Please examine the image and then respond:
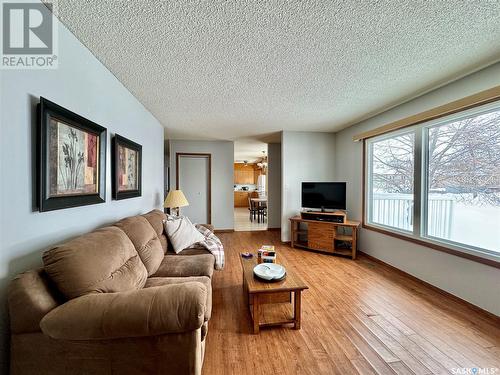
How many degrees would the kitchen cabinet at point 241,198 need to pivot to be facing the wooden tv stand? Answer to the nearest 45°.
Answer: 0° — it already faces it

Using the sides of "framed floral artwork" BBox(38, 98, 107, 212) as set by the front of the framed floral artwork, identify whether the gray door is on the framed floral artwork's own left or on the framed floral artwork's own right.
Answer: on the framed floral artwork's own left

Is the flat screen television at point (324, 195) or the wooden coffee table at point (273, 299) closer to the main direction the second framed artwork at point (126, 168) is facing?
the wooden coffee table

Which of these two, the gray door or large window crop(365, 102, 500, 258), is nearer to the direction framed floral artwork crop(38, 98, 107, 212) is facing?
the large window

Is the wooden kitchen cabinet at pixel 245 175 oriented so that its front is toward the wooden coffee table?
yes

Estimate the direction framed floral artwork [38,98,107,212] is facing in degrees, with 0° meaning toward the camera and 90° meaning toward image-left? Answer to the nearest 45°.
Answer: approximately 315°

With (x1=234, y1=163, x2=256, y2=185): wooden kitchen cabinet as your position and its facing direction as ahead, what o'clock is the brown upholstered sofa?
The brown upholstered sofa is roughly at 12 o'clock from the wooden kitchen cabinet.

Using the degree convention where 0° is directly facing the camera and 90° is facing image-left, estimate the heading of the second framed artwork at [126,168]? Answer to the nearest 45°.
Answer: approximately 315°

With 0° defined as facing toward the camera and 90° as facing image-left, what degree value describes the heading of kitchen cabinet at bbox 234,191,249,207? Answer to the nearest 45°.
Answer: approximately 0°
